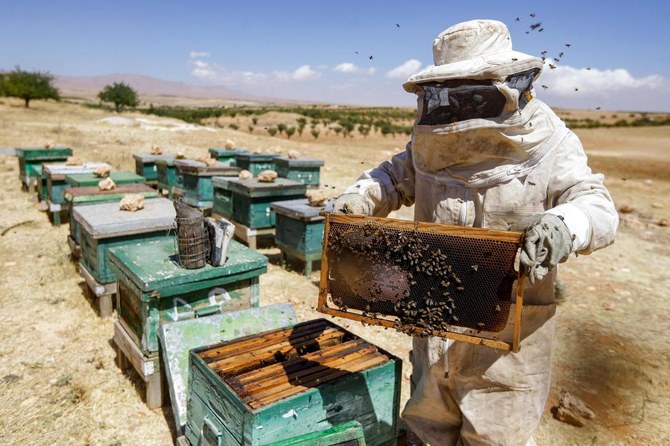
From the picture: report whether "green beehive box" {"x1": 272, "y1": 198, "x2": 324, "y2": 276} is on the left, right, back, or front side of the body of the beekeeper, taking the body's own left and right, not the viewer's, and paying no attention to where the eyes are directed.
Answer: right

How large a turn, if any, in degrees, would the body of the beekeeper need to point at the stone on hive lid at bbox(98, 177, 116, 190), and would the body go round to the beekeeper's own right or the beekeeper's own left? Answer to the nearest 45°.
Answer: approximately 90° to the beekeeper's own right

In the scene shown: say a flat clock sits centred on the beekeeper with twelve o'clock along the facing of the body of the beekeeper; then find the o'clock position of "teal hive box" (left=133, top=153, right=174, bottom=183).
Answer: The teal hive box is roughly at 3 o'clock from the beekeeper.

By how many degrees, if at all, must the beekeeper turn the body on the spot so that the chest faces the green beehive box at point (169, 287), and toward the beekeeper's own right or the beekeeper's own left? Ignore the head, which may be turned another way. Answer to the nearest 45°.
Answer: approximately 45° to the beekeeper's own right

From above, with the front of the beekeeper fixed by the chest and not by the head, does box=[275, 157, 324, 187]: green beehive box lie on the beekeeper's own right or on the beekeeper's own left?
on the beekeeper's own right

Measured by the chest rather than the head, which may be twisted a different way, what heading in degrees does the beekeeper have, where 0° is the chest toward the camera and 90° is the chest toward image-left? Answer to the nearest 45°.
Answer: approximately 45°

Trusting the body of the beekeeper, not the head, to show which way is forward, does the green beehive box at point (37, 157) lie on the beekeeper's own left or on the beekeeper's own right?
on the beekeeper's own right

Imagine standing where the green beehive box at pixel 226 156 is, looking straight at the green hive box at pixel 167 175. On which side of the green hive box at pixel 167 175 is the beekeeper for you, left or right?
left

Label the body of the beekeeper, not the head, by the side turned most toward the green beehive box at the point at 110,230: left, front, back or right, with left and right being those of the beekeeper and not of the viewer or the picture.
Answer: right

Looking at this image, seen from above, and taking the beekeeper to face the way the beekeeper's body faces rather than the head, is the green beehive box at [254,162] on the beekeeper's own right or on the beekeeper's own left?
on the beekeeper's own right

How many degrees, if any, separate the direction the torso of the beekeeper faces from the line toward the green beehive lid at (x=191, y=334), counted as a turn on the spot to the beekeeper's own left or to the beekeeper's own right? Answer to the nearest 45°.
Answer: approximately 45° to the beekeeper's own right
